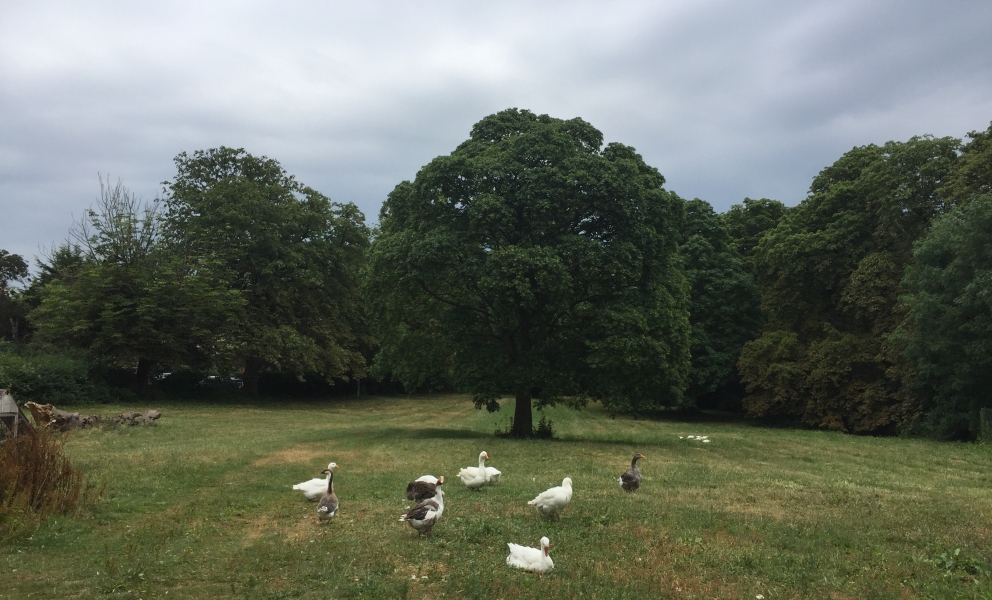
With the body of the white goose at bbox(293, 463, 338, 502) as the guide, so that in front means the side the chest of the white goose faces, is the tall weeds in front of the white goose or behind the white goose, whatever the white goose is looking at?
behind

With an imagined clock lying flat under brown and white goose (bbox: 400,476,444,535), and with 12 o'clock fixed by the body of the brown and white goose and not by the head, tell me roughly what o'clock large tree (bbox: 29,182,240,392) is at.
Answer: The large tree is roughly at 8 o'clock from the brown and white goose.

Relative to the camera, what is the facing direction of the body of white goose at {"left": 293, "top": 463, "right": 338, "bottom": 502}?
to the viewer's right

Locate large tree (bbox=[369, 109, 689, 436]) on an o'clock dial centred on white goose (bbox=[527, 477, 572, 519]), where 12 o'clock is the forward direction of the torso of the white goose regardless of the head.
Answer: The large tree is roughly at 9 o'clock from the white goose.

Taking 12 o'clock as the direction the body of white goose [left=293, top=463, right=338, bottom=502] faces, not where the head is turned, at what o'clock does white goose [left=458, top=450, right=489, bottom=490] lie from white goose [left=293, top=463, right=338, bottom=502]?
white goose [left=458, top=450, right=489, bottom=490] is roughly at 12 o'clock from white goose [left=293, top=463, right=338, bottom=502].

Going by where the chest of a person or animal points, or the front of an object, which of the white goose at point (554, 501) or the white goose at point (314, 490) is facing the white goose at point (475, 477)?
the white goose at point (314, 490)

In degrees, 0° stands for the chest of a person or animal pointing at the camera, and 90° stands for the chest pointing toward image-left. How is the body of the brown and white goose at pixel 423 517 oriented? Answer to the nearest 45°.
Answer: approximately 270°

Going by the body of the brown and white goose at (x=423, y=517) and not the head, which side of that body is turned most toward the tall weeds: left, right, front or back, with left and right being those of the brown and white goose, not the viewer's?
back

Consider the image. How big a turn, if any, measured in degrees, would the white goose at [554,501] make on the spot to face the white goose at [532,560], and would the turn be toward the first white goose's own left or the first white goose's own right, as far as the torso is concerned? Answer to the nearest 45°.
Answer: approximately 90° to the first white goose's own right

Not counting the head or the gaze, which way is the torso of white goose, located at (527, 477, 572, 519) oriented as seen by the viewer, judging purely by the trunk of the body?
to the viewer's right

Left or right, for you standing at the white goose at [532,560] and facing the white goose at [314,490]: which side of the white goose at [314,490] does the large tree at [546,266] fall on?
right

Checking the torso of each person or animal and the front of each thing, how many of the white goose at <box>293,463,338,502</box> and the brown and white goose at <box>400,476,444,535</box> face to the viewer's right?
2

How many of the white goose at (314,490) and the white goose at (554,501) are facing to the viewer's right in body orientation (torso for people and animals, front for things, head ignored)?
2

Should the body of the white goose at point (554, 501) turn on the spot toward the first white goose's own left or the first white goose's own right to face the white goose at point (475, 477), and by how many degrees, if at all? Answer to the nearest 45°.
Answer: approximately 135° to the first white goose's own left

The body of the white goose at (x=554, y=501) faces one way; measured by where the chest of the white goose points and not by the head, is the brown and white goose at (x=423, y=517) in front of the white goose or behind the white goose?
behind

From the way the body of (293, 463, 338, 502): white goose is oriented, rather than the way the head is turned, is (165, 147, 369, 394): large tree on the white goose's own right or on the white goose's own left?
on the white goose's own left

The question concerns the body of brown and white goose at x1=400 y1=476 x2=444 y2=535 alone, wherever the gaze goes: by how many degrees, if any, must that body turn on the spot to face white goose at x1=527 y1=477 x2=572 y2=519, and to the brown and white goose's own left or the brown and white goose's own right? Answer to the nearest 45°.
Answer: approximately 45° to the brown and white goose's own left
